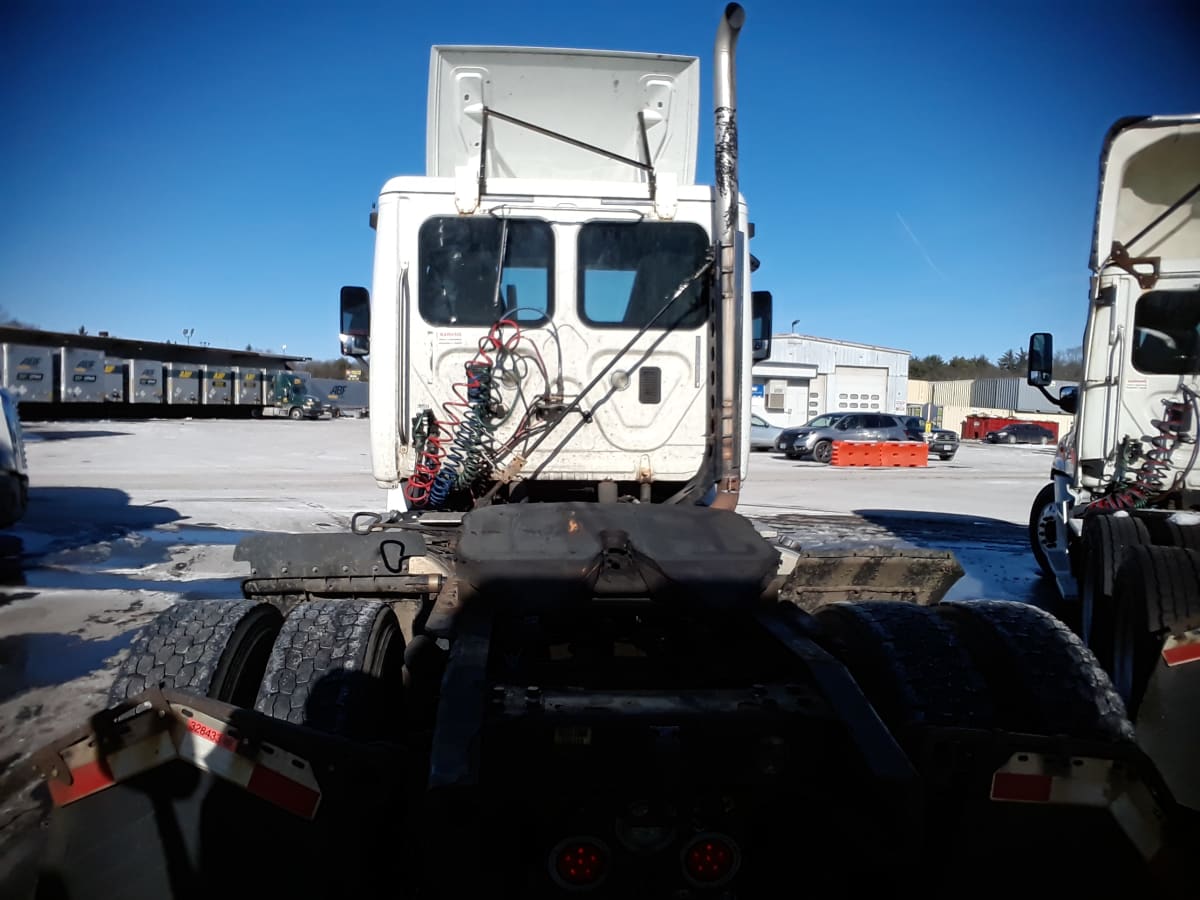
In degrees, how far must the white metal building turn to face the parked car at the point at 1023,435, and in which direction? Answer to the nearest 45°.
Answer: approximately 90° to its left

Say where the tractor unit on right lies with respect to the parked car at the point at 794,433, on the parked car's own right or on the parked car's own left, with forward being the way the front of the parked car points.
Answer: on the parked car's own left

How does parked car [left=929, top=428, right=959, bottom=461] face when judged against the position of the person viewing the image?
facing the viewer

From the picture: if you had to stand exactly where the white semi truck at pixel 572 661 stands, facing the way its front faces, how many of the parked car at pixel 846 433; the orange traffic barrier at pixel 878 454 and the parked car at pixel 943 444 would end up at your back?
0

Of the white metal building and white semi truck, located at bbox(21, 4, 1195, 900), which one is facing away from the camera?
the white semi truck

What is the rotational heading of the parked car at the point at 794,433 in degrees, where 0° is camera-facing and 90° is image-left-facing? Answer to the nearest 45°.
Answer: approximately 45°

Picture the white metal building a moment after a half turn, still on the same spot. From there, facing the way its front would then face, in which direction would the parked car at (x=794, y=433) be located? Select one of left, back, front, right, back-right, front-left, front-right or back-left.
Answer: back

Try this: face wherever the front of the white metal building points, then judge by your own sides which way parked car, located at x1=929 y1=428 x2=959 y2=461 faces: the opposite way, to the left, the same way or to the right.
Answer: the same way

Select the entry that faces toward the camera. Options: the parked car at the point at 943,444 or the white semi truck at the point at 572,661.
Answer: the parked car

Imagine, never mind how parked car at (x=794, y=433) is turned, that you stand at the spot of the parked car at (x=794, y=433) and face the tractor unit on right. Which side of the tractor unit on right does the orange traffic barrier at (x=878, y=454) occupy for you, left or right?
left

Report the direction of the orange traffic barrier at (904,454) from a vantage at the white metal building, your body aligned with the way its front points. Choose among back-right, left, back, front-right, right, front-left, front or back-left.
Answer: front

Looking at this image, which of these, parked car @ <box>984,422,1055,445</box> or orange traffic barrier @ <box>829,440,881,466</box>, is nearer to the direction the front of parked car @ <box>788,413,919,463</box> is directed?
the orange traffic barrier

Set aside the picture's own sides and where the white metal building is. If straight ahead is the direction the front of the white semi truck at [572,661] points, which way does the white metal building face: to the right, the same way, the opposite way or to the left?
the opposite way

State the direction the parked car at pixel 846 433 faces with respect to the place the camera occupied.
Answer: facing the viewer and to the left of the viewer

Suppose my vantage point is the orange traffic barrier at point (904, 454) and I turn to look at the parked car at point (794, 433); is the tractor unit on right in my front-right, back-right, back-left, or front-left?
back-left

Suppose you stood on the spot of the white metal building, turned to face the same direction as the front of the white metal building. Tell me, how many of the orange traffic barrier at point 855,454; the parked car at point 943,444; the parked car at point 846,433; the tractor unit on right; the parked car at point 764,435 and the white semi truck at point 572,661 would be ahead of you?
6

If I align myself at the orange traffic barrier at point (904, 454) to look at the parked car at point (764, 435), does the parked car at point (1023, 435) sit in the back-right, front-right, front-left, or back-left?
front-right

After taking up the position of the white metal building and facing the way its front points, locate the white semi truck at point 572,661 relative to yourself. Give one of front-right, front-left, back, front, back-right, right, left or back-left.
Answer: front

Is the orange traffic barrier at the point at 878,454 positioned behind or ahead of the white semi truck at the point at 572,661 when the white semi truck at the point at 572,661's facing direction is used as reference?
ahead

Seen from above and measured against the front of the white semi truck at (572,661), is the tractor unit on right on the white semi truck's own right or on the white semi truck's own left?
on the white semi truck's own right

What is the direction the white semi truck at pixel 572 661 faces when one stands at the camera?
facing away from the viewer

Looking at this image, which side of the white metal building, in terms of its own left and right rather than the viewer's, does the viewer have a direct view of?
front
